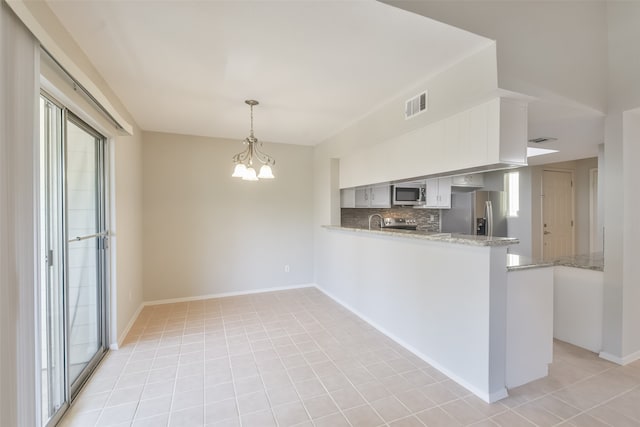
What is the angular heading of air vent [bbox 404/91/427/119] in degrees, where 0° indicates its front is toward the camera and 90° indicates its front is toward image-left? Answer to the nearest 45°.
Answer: approximately 45°

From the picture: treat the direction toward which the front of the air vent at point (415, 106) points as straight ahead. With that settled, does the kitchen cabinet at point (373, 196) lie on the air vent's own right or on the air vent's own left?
on the air vent's own right

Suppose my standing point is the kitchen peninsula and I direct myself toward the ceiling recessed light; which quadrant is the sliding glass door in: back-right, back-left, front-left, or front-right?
back-left

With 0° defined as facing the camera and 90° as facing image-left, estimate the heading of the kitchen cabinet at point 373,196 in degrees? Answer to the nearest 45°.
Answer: approximately 45°

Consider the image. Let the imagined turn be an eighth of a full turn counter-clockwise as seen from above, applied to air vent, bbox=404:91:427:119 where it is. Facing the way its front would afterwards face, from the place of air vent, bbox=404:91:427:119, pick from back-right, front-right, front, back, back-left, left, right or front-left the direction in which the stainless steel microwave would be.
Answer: back

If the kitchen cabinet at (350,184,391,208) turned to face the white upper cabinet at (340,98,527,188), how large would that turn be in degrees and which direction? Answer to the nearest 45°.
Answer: approximately 45° to its left

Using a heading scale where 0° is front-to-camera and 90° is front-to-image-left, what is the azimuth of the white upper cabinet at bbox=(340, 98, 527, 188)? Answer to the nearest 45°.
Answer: approximately 45°

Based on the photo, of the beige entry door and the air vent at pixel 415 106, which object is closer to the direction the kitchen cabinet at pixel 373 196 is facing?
the air vent
